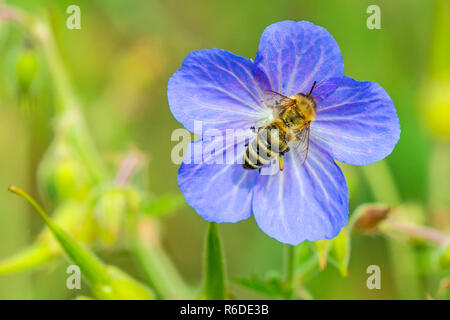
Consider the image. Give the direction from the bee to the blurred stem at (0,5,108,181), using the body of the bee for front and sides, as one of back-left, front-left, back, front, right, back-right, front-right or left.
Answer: left

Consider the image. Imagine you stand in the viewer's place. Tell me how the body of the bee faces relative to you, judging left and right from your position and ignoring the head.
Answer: facing away from the viewer and to the right of the viewer

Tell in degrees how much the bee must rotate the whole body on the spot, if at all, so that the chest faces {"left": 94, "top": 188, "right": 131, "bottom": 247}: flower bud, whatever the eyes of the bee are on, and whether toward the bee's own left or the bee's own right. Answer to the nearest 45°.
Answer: approximately 90° to the bee's own left

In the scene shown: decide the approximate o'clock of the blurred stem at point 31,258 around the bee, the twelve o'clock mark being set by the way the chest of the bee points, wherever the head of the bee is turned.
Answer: The blurred stem is roughly at 8 o'clock from the bee.

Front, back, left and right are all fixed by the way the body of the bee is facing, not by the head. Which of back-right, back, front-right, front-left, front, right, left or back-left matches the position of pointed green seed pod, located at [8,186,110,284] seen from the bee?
back-left
